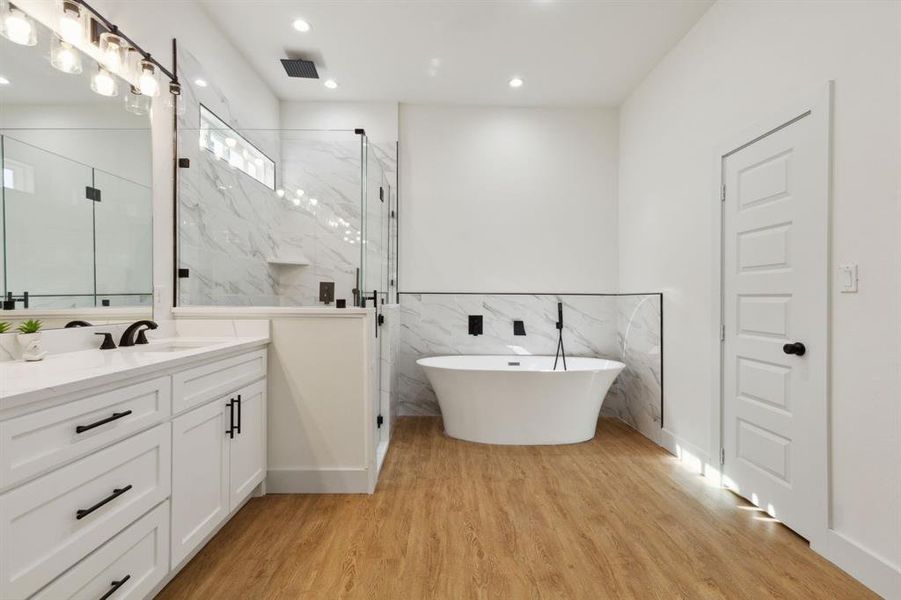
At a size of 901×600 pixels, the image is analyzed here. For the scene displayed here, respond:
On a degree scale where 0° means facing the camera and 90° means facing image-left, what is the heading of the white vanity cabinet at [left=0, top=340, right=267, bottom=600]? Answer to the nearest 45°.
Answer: approximately 315°

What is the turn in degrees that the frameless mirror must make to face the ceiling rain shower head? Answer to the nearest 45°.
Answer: approximately 90° to its left

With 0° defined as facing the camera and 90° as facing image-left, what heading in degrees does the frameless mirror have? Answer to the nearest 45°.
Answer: approximately 315°
